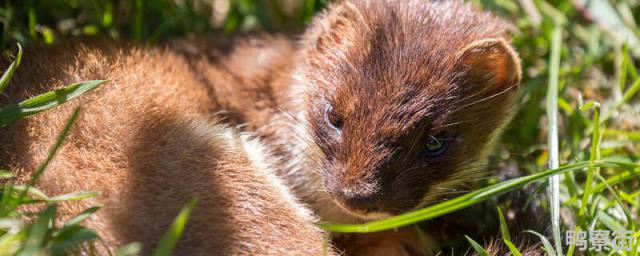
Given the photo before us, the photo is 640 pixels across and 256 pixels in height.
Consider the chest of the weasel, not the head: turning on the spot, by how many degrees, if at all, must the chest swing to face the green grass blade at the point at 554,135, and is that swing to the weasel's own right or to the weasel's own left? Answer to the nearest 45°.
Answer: approximately 45° to the weasel's own left

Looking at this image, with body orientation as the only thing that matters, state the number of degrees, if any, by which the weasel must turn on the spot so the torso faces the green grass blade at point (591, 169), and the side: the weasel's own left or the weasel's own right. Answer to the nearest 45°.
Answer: approximately 45° to the weasel's own left

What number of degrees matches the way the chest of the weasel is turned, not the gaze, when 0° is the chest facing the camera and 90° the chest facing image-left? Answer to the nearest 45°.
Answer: approximately 315°
